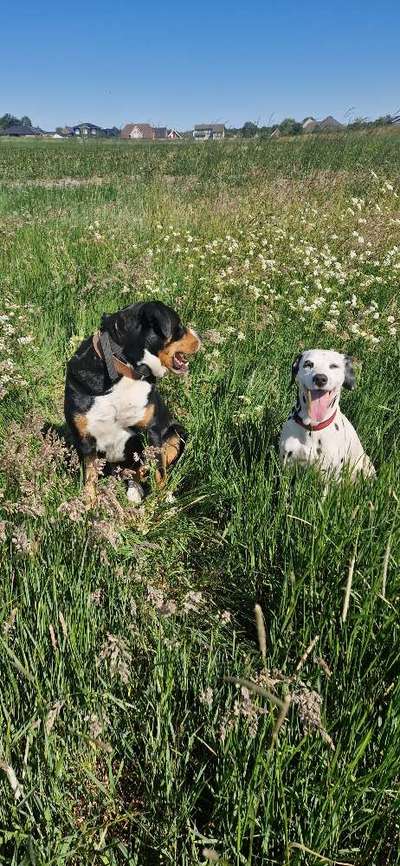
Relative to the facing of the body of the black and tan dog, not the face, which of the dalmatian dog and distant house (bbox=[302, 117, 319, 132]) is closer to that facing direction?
the dalmatian dog

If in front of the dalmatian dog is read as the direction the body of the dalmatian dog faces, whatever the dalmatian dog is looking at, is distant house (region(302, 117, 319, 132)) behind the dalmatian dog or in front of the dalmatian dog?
behind

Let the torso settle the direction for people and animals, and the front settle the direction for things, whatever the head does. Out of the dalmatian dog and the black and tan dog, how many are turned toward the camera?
2

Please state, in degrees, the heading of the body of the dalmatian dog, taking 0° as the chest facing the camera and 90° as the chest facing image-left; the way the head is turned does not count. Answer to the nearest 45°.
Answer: approximately 0°

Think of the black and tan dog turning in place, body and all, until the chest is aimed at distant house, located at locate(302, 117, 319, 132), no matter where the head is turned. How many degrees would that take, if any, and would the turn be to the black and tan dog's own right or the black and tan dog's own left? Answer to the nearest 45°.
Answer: approximately 180°

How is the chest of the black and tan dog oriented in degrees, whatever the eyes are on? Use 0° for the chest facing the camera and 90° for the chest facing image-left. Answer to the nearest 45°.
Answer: approximately 0°

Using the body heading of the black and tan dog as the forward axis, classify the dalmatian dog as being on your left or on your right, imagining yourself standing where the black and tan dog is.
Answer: on your left

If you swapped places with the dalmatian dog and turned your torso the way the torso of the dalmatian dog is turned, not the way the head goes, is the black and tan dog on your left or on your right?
on your right
